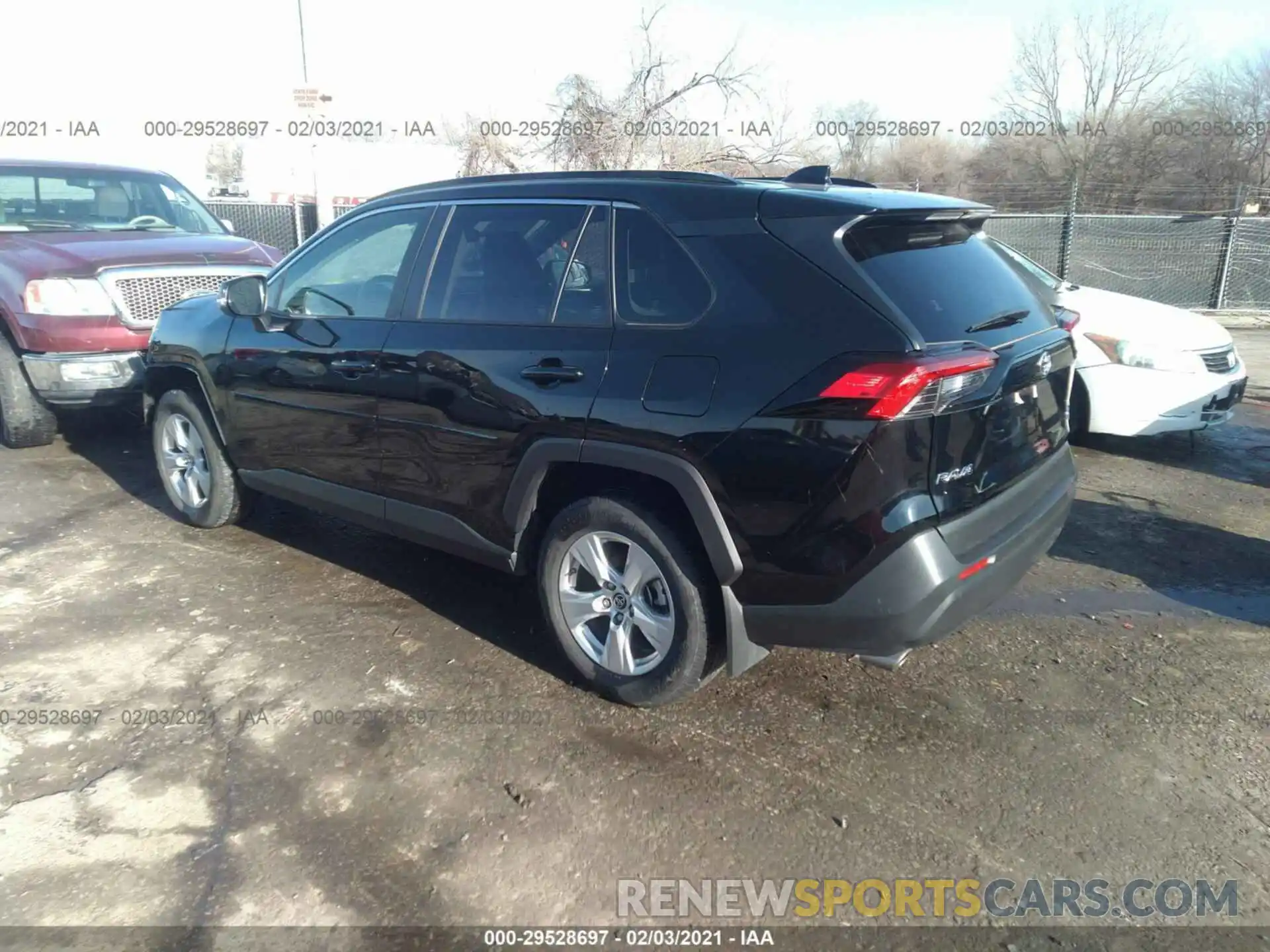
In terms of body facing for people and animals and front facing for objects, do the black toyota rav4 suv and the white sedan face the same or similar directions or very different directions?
very different directions

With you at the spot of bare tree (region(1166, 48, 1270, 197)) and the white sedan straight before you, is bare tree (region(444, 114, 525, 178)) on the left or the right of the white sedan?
right

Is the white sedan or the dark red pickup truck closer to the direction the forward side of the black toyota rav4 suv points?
the dark red pickup truck

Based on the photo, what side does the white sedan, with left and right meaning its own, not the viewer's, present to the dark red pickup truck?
right

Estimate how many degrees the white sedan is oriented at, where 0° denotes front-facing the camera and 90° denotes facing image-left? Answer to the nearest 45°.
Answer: approximately 315°

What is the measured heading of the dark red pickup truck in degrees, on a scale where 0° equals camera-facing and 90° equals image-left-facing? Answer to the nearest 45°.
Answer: approximately 315°

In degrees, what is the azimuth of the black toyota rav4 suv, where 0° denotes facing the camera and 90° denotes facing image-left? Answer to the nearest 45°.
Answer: approximately 135°

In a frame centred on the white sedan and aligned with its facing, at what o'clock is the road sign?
The road sign is roughly at 7 o'clock from the white sedan.

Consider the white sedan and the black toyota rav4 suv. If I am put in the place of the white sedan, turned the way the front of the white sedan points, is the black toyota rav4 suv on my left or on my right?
on my right

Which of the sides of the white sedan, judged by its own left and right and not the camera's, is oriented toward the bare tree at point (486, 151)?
back

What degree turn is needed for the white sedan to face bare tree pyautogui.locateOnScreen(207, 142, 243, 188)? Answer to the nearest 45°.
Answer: approximately 180°

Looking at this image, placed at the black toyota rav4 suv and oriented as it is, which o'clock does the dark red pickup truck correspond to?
The dark red pickup truck is roughly at 12 o'clock from the black toyota rav4 suv.

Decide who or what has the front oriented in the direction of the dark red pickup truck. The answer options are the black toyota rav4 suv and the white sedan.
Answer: the black toyota rav4 suv
